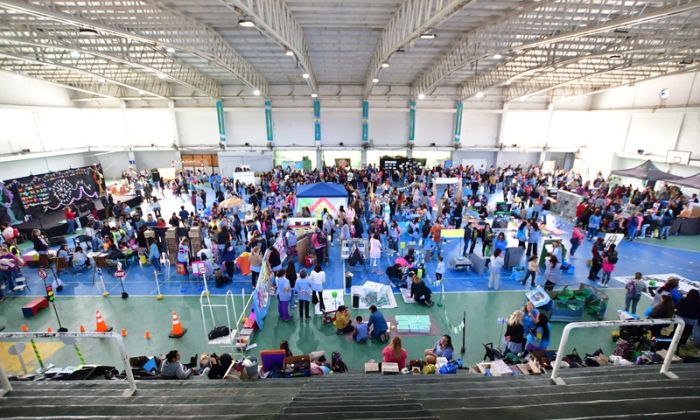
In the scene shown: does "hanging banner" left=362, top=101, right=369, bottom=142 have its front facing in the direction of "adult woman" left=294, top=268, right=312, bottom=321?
yes

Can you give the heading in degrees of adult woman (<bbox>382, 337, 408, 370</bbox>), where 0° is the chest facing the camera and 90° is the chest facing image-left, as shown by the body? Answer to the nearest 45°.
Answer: approximately 180°

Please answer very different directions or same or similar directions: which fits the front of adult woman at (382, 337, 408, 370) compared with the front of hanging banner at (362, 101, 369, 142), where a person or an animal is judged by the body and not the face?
very different directions

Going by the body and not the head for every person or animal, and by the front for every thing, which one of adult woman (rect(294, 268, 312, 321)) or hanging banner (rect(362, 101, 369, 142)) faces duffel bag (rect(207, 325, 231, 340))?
the hanging banner

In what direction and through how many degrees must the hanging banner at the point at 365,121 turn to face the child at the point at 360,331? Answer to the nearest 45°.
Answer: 0° — it already faces them

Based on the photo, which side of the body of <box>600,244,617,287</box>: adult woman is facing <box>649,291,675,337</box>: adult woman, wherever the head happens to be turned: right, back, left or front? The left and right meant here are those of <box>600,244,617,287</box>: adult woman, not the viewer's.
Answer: left
